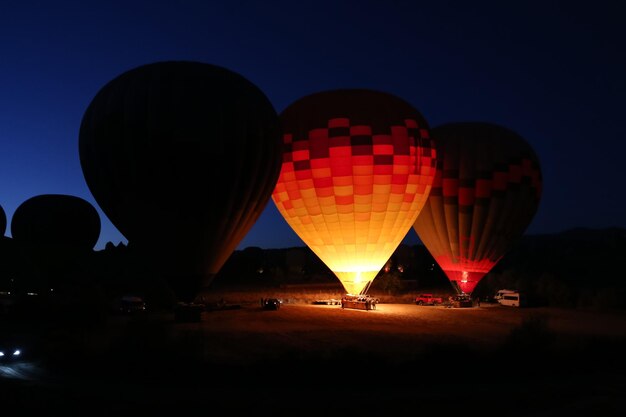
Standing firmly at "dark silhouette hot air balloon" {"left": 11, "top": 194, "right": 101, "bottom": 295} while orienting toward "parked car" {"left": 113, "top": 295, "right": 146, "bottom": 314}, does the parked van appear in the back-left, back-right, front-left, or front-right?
front-left
